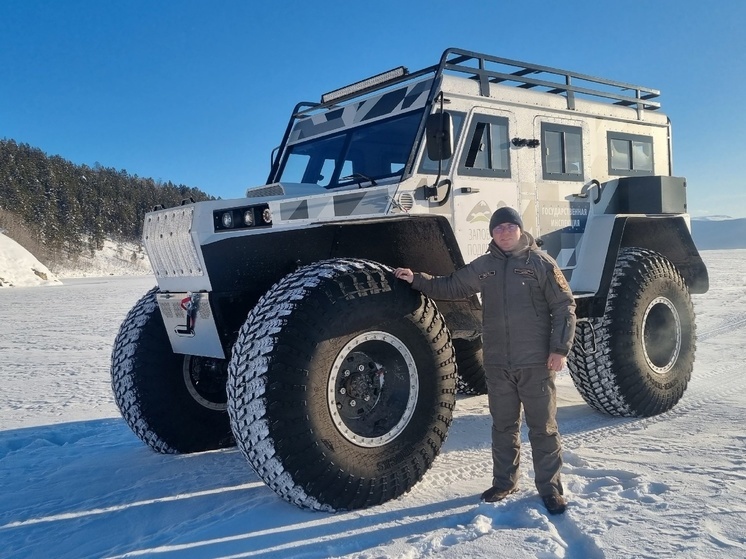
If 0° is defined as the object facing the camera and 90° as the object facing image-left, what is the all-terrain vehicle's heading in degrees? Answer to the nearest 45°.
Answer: approximately 45°
